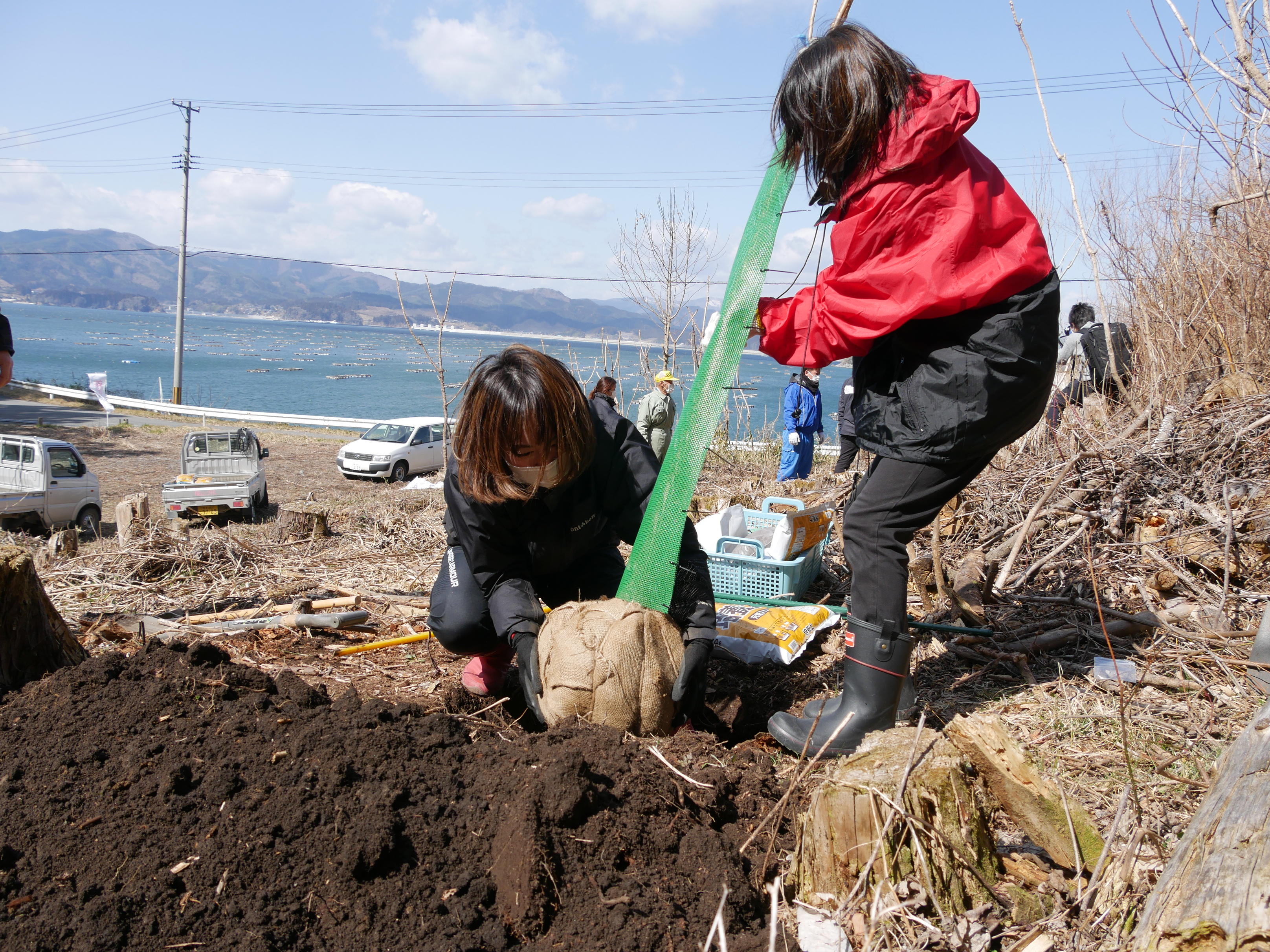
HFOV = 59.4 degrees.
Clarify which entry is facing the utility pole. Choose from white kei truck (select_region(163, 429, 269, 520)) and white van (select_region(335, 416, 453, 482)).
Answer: the white kei truck

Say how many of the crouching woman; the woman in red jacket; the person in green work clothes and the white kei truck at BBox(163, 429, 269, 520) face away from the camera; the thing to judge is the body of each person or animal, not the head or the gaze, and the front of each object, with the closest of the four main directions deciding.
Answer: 1

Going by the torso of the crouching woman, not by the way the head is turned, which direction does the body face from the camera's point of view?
toward the camera

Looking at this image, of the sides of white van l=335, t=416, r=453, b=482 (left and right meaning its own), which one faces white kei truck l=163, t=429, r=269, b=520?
front

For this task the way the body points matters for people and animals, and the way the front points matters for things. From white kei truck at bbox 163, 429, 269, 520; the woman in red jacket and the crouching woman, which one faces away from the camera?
the white kei truck

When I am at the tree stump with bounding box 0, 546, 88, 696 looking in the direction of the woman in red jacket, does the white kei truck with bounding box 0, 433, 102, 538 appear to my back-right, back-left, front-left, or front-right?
back-left

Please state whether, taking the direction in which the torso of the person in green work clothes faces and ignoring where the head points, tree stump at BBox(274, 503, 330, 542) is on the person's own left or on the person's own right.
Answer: on the person's own right

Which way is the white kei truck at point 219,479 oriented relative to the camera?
away from the camera

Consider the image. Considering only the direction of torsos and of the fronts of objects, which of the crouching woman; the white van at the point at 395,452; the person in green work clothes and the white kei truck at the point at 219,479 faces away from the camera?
the white kei truck

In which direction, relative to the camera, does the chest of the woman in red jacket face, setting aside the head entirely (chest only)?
to the viewer's left

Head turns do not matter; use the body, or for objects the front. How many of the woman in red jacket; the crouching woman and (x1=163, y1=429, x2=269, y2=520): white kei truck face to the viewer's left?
1

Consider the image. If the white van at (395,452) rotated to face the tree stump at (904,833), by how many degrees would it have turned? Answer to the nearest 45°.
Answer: approximately 45° to its left

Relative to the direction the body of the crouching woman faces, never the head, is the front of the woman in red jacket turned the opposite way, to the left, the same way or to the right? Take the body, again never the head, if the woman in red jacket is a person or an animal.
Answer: to the right
